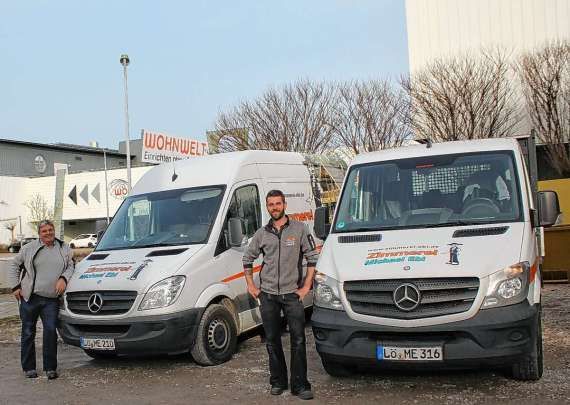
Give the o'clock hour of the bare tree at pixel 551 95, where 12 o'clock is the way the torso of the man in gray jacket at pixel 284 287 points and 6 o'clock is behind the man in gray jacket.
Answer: The bare tree is roughly at 7 o'clock from the man in gray jacket.

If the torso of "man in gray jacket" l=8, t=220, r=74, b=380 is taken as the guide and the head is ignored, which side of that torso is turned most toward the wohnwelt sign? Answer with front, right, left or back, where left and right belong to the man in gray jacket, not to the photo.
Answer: back

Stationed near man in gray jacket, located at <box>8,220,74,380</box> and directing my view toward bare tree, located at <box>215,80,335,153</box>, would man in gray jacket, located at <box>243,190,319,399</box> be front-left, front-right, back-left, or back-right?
back-right

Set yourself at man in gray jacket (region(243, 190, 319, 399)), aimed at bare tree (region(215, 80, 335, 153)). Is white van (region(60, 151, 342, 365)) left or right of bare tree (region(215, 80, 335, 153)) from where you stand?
left

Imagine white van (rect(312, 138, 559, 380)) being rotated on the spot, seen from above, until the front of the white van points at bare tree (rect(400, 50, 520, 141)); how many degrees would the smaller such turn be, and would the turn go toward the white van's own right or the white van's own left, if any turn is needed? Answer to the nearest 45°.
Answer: approximately 180°

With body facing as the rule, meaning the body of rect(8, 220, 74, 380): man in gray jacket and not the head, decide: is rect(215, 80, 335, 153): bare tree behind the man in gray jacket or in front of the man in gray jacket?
behind

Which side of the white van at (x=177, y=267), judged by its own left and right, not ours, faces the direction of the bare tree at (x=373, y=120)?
back

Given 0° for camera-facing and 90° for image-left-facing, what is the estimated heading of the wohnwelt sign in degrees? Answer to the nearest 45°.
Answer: approximately 315°

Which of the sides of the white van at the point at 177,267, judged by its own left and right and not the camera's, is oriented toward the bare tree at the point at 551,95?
back

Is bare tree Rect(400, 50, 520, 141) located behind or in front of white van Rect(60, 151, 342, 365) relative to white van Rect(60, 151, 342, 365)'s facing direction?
behind

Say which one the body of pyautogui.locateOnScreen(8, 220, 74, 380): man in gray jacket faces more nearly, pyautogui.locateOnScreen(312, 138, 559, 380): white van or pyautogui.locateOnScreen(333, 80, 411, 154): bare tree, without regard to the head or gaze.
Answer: the white van

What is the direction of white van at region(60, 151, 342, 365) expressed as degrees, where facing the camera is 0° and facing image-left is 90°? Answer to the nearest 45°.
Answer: approximately 45°
